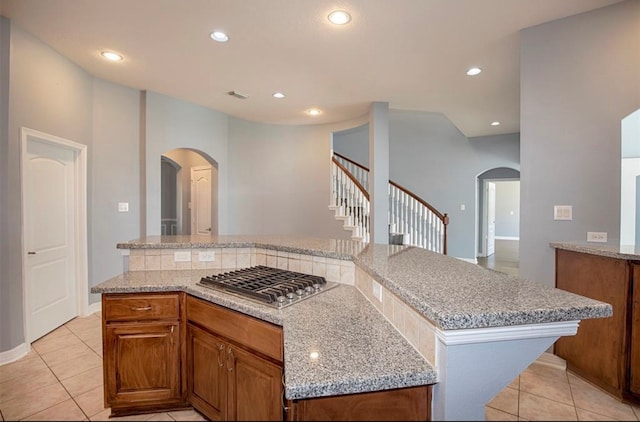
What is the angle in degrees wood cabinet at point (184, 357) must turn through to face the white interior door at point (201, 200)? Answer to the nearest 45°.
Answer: approximately 135° to its right

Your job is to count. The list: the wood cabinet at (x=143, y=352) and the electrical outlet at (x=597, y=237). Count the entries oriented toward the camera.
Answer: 2

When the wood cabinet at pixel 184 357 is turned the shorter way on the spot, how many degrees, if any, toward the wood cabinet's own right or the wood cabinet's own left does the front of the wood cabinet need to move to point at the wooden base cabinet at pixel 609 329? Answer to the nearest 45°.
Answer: approximately 135° to the wood cabinet's own left

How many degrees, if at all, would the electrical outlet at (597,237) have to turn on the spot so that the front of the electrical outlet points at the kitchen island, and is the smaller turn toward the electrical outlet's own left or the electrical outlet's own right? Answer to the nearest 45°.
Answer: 0° — it already faces it

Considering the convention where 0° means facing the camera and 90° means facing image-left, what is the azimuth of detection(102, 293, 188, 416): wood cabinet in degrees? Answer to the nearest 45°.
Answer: approximately 0°

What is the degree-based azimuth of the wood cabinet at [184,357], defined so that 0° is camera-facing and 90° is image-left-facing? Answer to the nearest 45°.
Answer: approximately 45°

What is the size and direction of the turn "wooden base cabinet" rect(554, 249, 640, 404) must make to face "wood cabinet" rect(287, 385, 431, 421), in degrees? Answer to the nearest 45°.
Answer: approximately 45° to its right

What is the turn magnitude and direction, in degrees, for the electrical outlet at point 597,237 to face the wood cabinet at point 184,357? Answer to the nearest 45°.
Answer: approximately 45° to its right

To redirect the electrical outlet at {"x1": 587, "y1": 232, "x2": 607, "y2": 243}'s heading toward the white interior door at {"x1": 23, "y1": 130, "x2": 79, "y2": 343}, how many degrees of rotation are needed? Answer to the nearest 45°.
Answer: approximately 45° to its right

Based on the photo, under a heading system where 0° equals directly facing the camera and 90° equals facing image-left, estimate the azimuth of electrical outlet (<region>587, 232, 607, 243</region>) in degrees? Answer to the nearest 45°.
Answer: approximately 0°

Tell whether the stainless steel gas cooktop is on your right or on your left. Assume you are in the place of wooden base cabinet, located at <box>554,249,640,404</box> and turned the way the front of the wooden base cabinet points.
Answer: on your right
